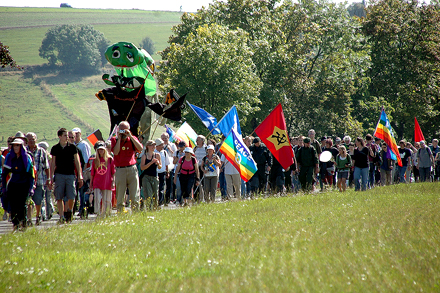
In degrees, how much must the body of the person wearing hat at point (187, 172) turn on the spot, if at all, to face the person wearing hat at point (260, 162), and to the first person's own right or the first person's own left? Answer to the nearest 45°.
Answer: approximately 135° to the first person's own left

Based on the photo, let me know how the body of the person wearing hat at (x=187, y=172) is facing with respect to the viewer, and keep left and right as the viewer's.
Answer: facing the viewer

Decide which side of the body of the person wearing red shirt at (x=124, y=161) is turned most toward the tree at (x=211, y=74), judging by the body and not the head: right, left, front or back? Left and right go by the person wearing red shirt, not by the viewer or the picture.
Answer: back

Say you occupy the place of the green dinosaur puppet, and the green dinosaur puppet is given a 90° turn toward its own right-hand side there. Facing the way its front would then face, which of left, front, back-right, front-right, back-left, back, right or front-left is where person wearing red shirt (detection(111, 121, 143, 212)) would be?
back-left

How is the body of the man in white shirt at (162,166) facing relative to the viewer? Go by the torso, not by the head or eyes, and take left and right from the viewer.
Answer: facing the viewer and to the left of the viewer

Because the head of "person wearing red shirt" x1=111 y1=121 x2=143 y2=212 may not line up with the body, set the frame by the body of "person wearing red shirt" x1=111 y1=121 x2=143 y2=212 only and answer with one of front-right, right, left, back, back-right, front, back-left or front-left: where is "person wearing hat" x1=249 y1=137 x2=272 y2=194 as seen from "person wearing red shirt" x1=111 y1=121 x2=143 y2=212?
back-left

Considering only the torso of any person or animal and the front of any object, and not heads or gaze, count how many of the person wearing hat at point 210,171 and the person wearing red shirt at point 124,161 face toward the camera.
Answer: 2

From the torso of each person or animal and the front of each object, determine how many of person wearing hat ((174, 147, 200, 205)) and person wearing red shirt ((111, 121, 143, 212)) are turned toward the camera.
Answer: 2

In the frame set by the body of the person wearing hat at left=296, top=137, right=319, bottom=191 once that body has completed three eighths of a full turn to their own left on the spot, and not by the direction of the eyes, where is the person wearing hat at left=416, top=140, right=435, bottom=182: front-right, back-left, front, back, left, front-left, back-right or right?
front

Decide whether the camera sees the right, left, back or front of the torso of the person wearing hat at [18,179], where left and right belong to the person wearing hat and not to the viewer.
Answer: front

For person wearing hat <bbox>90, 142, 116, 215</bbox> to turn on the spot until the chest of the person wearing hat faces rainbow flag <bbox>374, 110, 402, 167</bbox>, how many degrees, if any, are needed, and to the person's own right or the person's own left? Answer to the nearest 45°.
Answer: approximately 135° to the person's own left

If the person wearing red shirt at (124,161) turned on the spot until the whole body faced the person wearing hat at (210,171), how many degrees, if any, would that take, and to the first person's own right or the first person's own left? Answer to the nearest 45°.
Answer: approximately 135° to the first person's own left
